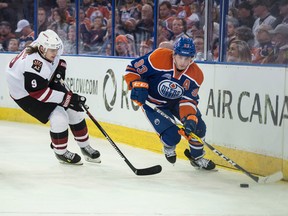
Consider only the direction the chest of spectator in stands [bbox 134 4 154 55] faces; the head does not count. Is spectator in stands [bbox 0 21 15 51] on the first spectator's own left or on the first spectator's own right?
on the first spectator's own right

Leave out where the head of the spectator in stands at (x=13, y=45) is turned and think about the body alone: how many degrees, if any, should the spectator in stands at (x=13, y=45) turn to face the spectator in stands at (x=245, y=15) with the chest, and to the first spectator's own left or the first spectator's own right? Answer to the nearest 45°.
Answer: approximately 45° to the first spectator's own left

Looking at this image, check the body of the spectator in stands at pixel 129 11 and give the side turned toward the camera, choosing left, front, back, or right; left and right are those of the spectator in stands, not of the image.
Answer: front

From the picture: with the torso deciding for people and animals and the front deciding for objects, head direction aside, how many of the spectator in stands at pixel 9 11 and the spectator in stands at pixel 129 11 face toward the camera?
2

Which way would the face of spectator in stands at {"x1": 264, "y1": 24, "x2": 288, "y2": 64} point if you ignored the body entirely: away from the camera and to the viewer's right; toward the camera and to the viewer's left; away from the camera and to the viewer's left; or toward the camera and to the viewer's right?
toward the camera and to the viewer's left

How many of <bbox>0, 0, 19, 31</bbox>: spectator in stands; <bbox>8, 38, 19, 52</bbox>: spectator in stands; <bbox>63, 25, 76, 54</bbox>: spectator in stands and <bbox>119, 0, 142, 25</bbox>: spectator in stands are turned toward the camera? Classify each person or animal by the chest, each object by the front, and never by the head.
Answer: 4

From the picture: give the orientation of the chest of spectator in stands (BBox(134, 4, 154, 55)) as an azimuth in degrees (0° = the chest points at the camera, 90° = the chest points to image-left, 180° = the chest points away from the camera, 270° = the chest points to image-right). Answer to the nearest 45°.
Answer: approximately 45°

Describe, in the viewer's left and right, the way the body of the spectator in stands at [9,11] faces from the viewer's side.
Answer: facing the viewer

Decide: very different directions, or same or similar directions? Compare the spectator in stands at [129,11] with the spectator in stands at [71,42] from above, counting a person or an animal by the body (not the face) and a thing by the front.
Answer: same or similar directions

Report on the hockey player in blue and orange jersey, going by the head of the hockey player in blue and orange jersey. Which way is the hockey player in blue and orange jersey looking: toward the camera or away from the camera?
toward the camera
